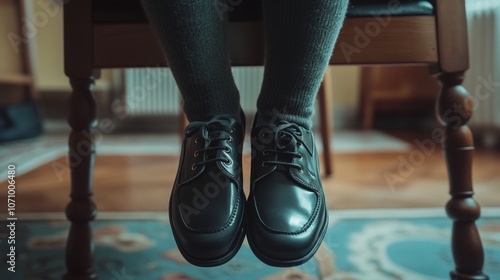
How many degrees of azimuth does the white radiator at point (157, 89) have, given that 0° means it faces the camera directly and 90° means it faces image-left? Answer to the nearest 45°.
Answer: approximately 0°

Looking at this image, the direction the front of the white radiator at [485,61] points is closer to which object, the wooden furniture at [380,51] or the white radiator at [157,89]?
the wooden furniture

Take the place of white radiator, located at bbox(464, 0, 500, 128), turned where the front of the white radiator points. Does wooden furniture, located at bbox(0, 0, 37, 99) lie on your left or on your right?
on your right

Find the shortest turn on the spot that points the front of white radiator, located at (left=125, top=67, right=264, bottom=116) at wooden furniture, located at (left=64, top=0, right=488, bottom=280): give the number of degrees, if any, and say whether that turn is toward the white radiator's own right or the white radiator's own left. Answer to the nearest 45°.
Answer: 0° — it already faces it

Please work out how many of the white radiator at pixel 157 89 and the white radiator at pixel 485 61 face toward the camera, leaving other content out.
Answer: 2

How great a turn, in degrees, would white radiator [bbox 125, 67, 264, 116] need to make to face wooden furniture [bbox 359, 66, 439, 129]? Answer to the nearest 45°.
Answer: approximately 90° to its left
